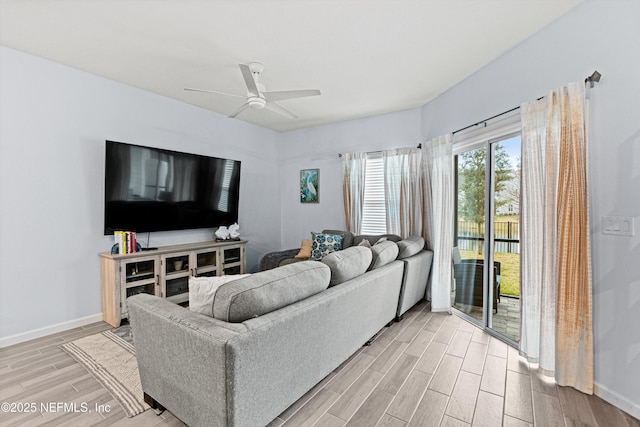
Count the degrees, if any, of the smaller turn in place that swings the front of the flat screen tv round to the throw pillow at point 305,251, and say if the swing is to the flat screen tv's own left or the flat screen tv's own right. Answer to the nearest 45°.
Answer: approximately 45° to the flat screen tv's own left

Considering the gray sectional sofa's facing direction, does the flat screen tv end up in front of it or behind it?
in front

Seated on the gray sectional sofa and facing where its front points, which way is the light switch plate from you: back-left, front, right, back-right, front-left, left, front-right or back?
back-right

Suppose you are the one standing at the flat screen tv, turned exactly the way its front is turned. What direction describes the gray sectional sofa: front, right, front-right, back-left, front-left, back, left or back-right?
front-right

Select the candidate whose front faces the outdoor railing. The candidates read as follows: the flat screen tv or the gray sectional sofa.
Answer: the flat screen tv

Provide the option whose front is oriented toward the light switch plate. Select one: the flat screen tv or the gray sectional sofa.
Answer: the flat screen tv

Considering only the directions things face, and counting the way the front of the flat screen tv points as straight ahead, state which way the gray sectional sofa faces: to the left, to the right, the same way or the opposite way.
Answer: the opposite way

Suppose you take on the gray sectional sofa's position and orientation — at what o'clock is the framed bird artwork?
The framed bird artwork is roughly at 2 o'clock from the gray sectional sofa.

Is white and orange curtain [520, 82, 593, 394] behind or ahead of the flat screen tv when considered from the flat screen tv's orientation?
ahead

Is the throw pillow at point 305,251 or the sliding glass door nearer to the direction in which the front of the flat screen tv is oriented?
the sliding glass door

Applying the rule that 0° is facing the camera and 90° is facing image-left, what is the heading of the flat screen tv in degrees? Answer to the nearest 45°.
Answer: approximately 315°

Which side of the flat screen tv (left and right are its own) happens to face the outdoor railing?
front

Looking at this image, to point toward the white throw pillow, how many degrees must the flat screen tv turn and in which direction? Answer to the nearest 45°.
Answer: approximately 45° to its right

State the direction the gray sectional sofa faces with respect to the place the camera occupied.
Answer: facing away from the viewer and to the left of the viewer
